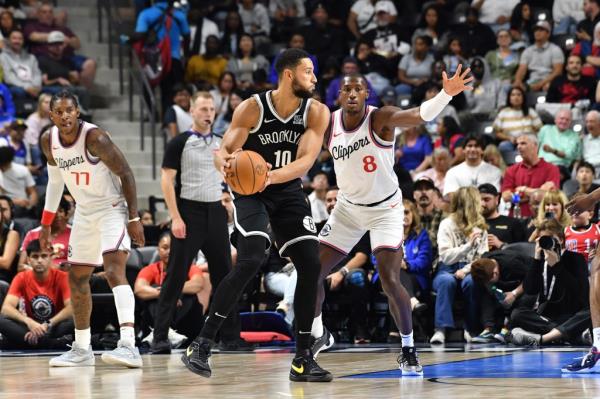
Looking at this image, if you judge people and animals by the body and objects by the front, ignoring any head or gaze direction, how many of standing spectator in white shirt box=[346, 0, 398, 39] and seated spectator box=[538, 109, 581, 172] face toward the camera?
2

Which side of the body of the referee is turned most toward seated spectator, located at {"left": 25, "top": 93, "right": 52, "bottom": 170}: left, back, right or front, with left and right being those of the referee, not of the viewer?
back

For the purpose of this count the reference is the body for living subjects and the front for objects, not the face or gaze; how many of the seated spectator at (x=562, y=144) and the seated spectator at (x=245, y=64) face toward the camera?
2

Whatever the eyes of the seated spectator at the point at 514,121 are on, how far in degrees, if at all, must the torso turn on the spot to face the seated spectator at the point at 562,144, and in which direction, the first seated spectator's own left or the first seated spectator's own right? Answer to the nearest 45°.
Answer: approximately 45° to the first seated spectator's own left

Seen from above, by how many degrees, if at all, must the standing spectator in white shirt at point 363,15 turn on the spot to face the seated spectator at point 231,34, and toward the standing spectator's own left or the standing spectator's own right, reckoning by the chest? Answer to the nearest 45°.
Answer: approximately 90° to the standing spectator's own right

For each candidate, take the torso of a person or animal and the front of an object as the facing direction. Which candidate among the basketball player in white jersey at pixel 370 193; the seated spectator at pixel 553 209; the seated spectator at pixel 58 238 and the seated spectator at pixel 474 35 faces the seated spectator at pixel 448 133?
the seated spectator at pixel 474 35

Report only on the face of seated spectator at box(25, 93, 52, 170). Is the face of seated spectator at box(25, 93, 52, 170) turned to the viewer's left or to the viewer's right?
to the viewer's right
